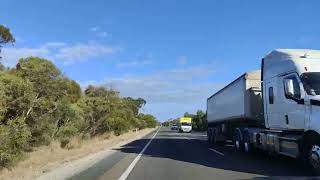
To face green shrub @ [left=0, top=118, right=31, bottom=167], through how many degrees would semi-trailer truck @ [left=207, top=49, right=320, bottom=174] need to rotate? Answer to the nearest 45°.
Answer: approximately 135° to its right

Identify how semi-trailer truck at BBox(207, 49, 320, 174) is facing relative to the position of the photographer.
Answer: facing the viewer and to the right of the viewer
